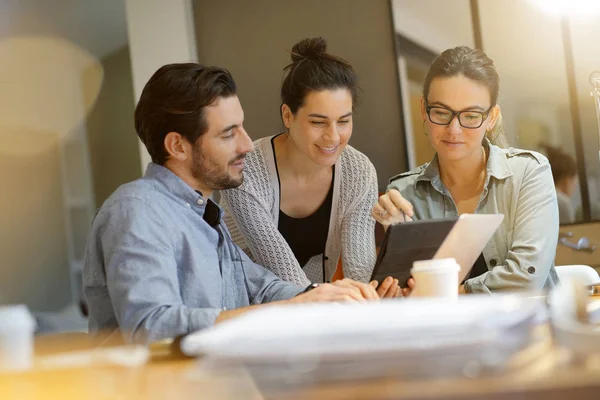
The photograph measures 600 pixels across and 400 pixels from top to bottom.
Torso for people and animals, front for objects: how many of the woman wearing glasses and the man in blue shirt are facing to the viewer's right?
1

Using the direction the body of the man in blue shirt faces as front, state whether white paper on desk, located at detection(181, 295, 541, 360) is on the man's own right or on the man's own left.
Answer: on the man's own right

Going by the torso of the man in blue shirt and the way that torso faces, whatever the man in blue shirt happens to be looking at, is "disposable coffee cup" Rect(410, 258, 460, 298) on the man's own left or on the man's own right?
on the man's own right

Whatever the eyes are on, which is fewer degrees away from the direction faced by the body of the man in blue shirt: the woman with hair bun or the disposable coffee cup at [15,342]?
the woman with hair bun

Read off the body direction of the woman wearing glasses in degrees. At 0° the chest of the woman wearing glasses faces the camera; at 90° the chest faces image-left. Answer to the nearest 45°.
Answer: approximately 0°

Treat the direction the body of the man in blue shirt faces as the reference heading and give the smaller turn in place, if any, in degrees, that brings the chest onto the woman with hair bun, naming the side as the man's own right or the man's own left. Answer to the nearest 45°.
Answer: approximately 45° to the man's own left

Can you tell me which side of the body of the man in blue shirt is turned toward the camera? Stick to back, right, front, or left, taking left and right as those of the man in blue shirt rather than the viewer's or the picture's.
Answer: right

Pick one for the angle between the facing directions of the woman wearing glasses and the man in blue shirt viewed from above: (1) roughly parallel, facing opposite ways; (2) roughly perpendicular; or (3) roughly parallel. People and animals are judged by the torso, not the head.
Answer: roughly perpendicular

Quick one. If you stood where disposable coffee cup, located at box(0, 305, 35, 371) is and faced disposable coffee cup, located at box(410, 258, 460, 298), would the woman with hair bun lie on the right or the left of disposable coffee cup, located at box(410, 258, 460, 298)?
left

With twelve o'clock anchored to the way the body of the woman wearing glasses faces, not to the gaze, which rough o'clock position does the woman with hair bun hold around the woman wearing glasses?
The woman with hair bun is roughly at 3 o'clock from the woman wearing glasses.

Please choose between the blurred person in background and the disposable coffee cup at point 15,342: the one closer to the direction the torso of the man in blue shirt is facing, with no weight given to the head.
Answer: the blurred person in background
